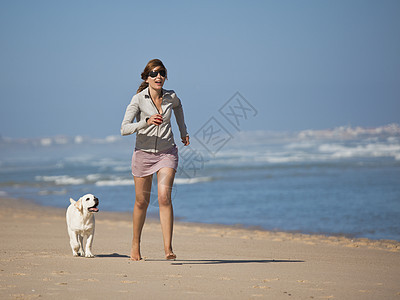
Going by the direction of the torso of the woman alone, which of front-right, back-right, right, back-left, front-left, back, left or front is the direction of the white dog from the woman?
back-right

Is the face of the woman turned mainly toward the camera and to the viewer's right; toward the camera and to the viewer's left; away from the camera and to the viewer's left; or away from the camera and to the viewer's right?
toward the camera and to the viewer's right

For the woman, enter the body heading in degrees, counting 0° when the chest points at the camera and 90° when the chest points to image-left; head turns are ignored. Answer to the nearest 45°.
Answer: approximately 0°
